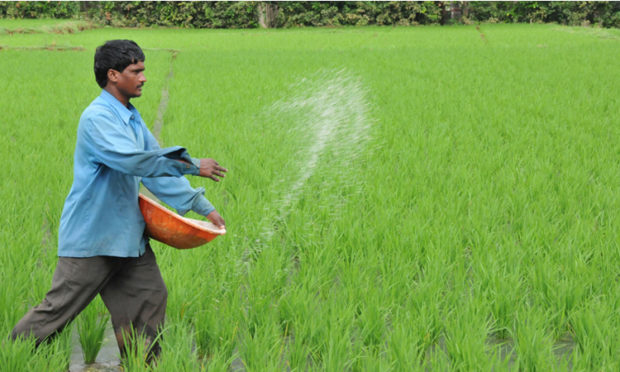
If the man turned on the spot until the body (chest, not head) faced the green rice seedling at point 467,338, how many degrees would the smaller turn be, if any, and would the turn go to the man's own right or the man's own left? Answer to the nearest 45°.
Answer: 0° — they already face it

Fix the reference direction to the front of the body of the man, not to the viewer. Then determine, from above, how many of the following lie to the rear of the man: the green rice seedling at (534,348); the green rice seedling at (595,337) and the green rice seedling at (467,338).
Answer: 0

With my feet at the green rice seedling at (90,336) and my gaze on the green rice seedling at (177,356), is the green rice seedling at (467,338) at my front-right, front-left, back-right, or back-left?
front-left

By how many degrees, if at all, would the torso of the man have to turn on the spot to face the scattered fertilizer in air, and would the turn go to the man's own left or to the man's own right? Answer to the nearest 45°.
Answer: approximately 45° to the man's own left

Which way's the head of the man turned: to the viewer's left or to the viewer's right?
to the viewer's right

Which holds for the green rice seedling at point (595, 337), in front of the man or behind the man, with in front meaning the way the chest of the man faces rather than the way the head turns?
in front

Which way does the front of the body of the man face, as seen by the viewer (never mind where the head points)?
to the viewer's right

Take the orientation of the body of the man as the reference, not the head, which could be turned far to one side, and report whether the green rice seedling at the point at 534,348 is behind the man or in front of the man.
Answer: in front

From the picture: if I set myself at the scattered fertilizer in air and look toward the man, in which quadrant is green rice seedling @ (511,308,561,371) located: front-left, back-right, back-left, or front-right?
front-left

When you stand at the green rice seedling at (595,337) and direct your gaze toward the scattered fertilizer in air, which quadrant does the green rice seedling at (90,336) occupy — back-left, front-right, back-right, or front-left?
front-left
